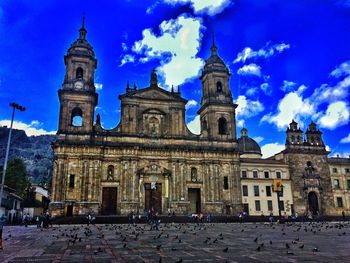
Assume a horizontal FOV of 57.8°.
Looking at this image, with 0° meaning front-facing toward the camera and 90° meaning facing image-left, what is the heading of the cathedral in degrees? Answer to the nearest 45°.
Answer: approximately 0°
